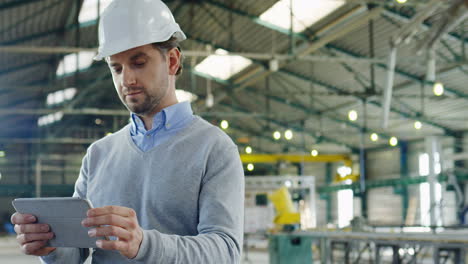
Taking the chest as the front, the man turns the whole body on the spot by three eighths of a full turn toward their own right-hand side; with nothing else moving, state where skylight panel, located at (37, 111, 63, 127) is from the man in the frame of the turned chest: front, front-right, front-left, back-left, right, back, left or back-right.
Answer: front

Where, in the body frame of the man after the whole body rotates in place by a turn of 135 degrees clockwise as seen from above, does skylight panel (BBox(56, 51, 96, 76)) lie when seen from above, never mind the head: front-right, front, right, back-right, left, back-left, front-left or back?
front

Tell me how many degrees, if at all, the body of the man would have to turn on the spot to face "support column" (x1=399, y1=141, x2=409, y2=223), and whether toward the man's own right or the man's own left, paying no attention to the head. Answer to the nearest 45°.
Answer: approximately 180°

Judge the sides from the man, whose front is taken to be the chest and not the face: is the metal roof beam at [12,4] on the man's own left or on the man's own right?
on the man's own right

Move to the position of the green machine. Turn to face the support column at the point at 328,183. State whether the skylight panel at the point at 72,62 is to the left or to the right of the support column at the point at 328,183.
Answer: left

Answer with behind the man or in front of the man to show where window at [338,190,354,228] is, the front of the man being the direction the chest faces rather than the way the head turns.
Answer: behind

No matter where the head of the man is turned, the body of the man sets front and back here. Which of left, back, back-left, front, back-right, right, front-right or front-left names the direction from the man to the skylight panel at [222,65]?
back-right

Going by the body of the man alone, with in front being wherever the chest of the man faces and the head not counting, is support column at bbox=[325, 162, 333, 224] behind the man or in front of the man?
behind

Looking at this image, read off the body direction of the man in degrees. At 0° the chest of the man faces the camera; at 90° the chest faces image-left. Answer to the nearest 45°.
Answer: approximately 45°

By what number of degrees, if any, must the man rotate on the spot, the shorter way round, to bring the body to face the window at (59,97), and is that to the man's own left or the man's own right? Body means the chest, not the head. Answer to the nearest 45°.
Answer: approximately 135° to the man's own right
